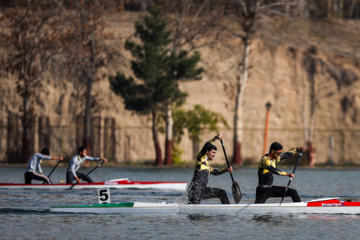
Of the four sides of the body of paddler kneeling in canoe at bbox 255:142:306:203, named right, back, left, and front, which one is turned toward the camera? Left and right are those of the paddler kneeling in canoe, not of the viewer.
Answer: right

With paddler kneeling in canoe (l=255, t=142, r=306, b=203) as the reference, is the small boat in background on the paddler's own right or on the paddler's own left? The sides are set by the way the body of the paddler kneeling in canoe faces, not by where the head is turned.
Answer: on the paddler's own left

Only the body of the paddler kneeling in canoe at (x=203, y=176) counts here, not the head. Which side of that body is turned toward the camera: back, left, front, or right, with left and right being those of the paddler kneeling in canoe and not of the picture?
right

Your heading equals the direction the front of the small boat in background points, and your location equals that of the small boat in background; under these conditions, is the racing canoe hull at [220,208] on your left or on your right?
on your right

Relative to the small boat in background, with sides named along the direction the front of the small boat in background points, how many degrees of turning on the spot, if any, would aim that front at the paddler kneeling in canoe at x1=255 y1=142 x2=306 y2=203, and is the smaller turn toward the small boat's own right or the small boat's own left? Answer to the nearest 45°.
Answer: approximately 90° to the small boat's own right

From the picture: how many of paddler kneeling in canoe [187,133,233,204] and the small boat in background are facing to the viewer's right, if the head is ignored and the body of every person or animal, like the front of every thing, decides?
2

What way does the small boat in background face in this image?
to the viewer's right
